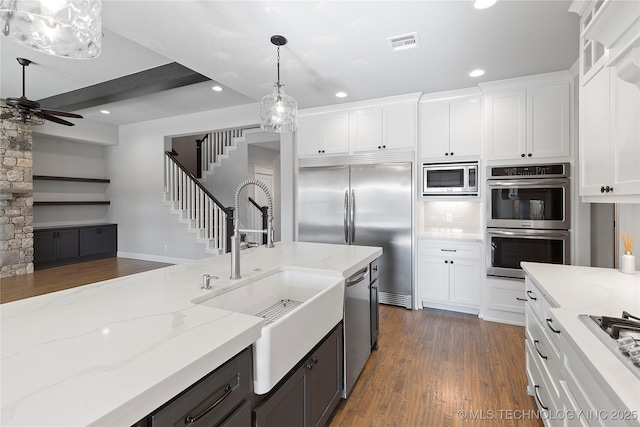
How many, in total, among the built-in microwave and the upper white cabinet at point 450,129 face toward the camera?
2

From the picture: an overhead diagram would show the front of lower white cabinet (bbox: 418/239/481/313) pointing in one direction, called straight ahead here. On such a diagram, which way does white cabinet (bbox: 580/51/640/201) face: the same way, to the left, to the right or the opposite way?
to the right

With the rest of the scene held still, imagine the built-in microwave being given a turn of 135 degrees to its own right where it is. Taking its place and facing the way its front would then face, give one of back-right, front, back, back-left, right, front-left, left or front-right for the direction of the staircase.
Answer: front-left

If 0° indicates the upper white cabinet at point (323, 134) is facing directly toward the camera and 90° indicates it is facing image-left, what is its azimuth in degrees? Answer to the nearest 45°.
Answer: approximately 0°

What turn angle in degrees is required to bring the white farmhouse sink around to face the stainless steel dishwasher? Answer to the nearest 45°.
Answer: approximately 90° to its left

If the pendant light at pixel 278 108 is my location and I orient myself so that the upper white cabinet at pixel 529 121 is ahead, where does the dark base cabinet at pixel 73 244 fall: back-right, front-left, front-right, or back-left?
back-left

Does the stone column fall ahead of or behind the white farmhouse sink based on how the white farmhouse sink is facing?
behind

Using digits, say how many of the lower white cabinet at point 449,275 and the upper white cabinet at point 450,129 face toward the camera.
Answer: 2

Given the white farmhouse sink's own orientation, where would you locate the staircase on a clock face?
The staircase is roughly at 7 o'clock from the white farmhouse sink.

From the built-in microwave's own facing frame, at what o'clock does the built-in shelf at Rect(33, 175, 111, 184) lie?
The built-in shelf is roughly at 3 o'clock from the built-in microwave.
